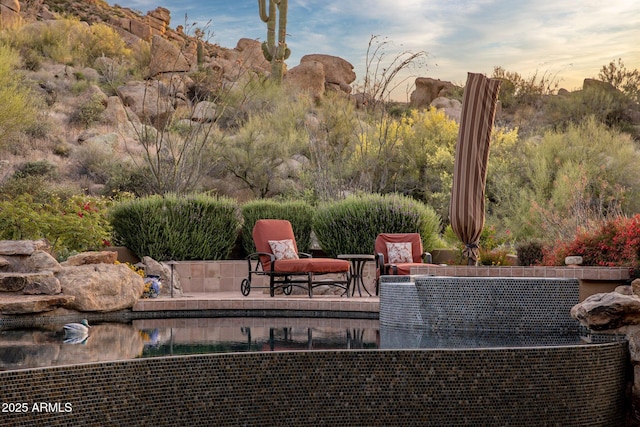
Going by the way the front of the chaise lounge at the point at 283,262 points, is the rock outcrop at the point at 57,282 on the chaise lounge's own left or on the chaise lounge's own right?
on the chaise lounge's own right

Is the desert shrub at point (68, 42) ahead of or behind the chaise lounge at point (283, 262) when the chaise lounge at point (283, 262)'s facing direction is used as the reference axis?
behind

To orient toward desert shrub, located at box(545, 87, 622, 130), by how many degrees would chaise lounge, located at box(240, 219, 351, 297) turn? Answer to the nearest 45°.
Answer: approximately 90° to its left

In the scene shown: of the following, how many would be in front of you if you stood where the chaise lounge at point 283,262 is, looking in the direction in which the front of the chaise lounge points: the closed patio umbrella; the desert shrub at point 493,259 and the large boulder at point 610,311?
3

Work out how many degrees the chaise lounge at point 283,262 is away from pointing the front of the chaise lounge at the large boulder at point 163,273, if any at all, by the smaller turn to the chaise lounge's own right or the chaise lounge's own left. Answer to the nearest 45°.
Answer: approximately 135° to the chaise lounge's own right

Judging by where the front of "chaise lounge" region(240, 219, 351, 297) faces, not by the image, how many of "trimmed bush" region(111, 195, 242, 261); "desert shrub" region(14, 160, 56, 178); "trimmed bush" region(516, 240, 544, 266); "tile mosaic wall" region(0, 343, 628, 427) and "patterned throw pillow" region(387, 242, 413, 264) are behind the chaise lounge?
2

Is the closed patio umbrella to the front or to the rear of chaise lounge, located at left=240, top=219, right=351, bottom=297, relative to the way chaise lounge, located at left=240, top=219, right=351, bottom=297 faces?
to the front

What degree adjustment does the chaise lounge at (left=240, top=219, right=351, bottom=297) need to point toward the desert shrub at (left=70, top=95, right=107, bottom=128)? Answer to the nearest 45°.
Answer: approximately 180°

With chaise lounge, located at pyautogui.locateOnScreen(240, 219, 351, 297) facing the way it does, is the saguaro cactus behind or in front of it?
behind

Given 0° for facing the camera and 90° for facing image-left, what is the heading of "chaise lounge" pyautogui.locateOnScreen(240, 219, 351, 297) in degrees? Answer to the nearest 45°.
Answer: approximately 315°

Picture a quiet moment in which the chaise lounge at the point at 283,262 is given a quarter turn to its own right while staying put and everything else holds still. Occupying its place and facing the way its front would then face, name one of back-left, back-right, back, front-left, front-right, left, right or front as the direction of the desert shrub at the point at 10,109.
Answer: right

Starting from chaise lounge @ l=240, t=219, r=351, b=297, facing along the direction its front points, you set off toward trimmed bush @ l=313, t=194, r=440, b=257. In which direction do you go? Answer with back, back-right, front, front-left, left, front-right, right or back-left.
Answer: left

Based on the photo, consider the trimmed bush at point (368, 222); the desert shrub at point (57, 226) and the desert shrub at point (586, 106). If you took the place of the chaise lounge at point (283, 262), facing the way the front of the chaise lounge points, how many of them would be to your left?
2

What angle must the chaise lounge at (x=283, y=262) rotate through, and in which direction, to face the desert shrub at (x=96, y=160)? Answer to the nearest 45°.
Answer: approximately 180°

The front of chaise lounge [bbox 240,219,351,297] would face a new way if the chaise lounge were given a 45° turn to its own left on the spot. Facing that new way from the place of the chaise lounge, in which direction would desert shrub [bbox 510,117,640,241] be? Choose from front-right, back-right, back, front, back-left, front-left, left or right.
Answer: front-left

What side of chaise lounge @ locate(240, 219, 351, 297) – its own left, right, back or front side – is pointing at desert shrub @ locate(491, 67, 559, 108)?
left
